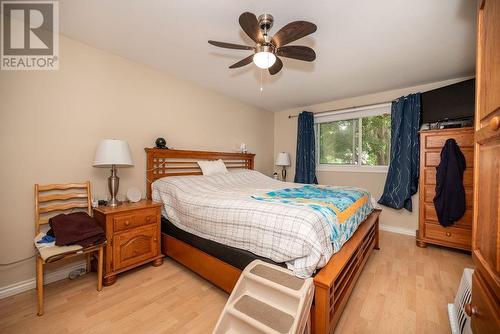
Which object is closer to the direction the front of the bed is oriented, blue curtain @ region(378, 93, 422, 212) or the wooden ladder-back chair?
the blue curtain

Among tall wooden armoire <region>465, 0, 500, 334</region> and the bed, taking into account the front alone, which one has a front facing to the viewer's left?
the tall wooden armoire

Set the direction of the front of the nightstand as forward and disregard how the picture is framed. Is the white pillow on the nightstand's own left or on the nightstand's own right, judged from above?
on the nightstand's own left

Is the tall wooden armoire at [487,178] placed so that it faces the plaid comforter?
yes

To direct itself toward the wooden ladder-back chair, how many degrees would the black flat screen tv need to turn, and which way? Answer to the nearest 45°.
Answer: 0° — it already faces it

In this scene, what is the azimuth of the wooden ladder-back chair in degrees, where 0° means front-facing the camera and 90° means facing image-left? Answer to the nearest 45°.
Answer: approximately 315°

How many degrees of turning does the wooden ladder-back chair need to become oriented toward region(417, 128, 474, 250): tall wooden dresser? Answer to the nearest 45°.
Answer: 0° — it already faces it

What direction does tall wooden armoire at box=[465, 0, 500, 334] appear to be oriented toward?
to the viewer's left
